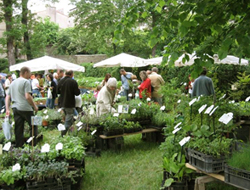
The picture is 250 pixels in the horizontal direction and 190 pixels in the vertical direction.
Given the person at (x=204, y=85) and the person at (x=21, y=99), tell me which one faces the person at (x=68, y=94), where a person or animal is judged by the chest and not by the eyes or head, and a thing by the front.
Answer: the person at (x=21, y=99)

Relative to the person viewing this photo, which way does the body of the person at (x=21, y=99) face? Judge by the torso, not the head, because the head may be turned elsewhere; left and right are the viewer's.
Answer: facing away from the viewer and to the right of the viewer

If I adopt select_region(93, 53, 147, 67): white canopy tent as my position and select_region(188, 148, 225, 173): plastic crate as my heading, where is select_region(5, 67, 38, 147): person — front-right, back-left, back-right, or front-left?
front-right

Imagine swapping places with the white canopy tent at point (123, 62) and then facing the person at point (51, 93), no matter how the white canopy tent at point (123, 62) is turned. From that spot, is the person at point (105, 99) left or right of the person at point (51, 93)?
left

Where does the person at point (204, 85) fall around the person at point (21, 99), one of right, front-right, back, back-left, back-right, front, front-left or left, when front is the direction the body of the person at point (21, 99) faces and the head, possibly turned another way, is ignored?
front-right

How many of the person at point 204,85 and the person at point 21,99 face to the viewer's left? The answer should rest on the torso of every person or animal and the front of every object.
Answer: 0

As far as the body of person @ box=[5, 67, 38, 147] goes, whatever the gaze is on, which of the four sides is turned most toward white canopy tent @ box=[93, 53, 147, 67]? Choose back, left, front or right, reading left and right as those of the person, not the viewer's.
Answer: front

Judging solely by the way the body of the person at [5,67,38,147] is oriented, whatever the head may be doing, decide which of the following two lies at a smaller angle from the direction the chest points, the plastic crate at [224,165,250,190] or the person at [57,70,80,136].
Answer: the person
